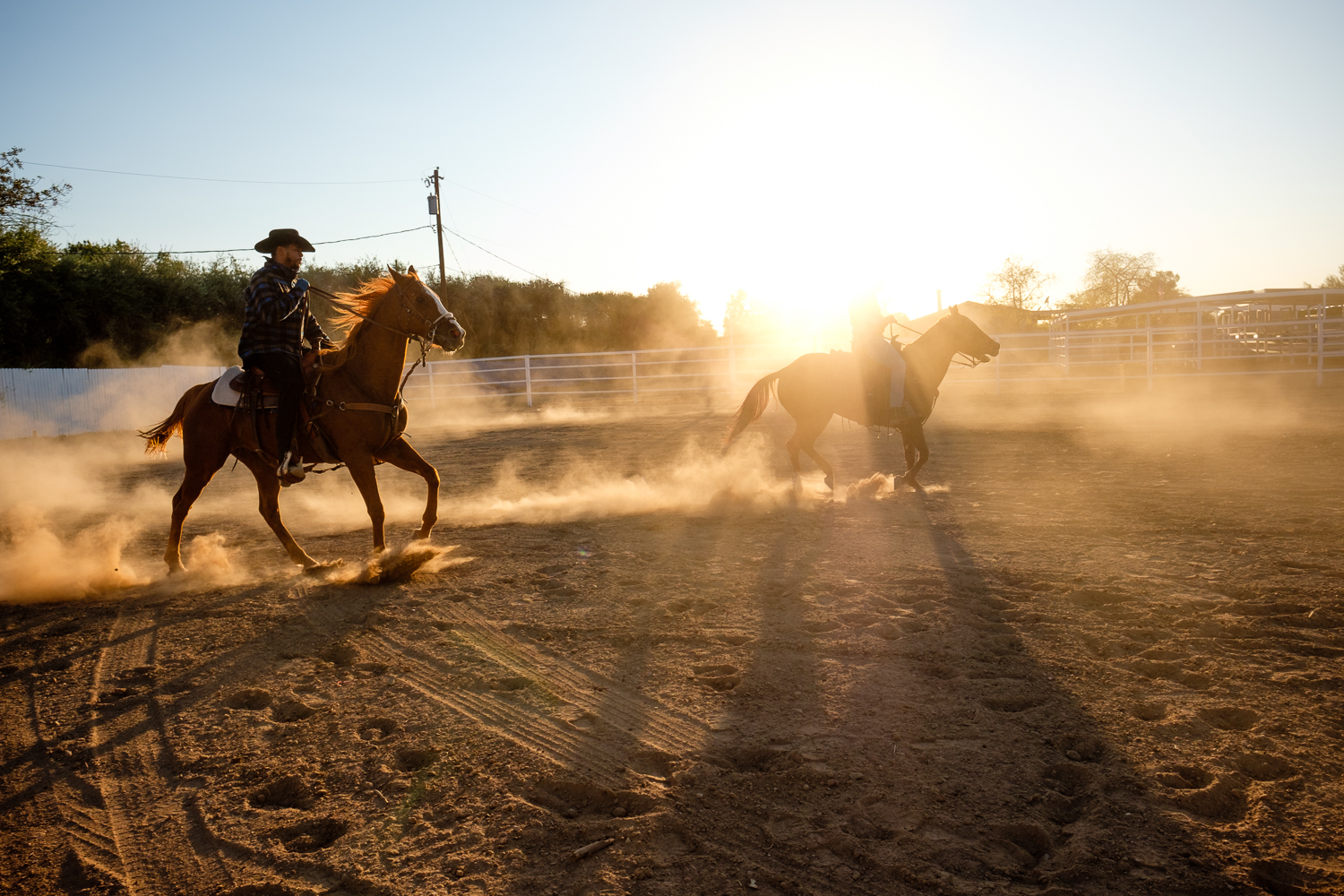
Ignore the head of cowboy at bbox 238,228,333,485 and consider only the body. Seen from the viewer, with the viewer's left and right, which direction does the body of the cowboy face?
facing to the right of the viewer

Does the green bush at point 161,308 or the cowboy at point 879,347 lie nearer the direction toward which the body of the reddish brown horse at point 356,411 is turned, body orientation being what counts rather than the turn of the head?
the cowboy

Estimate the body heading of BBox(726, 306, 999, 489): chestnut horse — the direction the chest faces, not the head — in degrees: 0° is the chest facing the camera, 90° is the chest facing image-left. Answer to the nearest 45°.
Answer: approximately 270°

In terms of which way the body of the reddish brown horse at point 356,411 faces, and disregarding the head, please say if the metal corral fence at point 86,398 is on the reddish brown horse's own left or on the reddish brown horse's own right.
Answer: on the reddish brown horse's own left

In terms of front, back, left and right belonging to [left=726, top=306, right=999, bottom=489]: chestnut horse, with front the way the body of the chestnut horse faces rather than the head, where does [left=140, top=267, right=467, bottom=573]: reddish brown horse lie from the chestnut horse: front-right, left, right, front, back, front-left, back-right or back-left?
back-right

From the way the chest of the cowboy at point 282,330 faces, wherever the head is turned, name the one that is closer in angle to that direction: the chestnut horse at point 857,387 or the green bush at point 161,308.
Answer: the chestnut horse

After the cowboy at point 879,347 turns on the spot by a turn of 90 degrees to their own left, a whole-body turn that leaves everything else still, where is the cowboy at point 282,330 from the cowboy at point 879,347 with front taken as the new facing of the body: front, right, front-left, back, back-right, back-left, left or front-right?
back-left

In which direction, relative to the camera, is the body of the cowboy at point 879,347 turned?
to the viewer's right

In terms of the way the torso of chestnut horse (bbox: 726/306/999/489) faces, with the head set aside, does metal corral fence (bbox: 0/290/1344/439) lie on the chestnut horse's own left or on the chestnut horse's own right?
on the chestnut horse's own left

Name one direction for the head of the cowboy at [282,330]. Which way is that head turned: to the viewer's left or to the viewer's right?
to the viewer's right

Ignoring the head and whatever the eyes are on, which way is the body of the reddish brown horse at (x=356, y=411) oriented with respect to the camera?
to the viewer's right

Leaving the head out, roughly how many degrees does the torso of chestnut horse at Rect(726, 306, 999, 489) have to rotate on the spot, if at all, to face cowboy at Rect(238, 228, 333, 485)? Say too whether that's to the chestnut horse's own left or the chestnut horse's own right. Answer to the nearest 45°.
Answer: approximately 135° to the chestnut horse's own right
